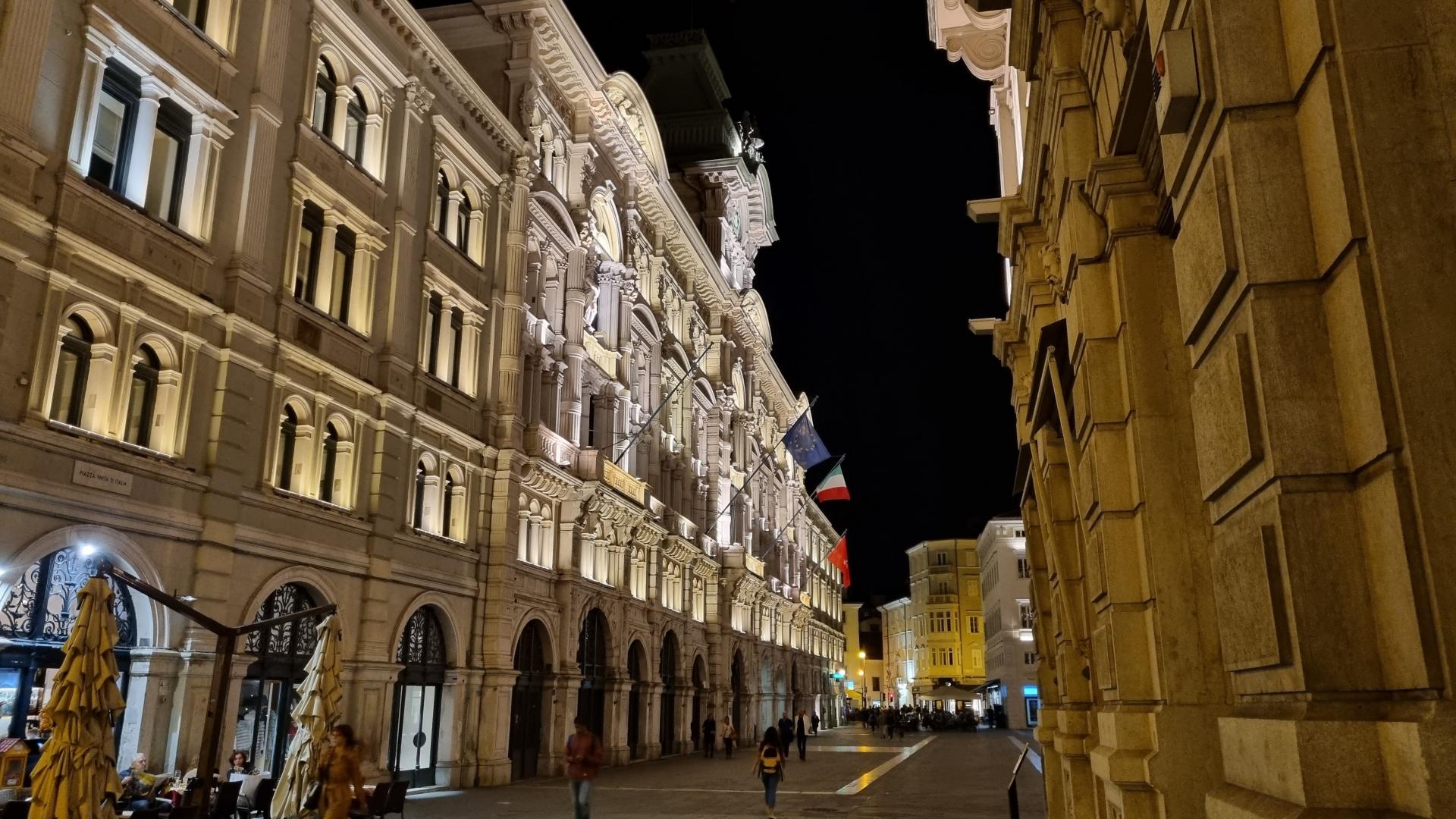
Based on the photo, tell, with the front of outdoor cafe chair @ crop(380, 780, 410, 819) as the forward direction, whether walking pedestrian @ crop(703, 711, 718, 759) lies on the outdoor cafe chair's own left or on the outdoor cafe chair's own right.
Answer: on the outdoor cafe chair's own right

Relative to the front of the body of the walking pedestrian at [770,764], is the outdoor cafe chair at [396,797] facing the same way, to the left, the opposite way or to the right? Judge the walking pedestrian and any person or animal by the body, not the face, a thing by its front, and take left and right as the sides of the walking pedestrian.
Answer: to the left

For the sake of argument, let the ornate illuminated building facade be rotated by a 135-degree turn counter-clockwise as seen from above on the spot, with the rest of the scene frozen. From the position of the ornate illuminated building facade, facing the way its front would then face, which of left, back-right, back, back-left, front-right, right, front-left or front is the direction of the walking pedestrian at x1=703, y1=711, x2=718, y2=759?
front-right

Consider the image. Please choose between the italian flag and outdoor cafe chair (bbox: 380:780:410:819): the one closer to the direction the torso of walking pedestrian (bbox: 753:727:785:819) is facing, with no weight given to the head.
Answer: the italian flag

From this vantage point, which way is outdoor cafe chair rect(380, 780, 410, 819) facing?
to the viewer's left

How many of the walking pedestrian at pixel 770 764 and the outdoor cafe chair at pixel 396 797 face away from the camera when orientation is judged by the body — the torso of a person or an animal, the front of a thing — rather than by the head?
1

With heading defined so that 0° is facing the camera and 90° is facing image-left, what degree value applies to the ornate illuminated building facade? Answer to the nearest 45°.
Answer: approximately 315°

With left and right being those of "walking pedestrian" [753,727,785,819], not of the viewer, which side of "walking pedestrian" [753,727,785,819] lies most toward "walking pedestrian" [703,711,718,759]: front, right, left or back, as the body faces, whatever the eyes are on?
front

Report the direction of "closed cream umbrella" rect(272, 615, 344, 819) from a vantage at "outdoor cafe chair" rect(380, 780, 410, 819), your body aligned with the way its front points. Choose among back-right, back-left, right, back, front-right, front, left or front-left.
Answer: front-left

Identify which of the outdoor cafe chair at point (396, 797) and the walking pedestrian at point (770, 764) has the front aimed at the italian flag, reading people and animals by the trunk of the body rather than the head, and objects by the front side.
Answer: the walking pedestrian

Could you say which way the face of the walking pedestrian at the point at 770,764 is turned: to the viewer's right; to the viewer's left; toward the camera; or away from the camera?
away from the camera

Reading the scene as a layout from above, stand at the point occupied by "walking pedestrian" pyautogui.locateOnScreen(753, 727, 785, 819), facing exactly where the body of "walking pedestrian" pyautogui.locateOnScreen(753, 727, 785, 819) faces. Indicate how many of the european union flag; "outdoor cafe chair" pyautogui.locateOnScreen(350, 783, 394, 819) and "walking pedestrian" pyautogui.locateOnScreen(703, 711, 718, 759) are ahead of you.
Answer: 2

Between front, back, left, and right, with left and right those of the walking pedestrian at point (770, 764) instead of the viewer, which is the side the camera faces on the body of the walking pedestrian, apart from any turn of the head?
back

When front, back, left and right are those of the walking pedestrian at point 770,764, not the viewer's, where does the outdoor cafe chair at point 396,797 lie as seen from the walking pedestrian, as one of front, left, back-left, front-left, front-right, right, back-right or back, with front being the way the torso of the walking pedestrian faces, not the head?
back-left
